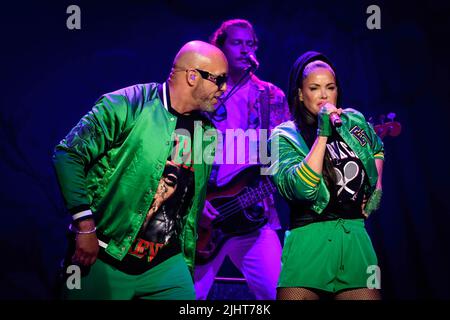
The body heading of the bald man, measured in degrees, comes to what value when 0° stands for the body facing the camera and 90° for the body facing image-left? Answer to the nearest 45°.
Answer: approximately 315°

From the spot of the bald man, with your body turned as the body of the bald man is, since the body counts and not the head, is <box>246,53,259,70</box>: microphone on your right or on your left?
on your left

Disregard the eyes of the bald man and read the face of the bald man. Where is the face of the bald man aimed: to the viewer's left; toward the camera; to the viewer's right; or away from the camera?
to the viewer's right
